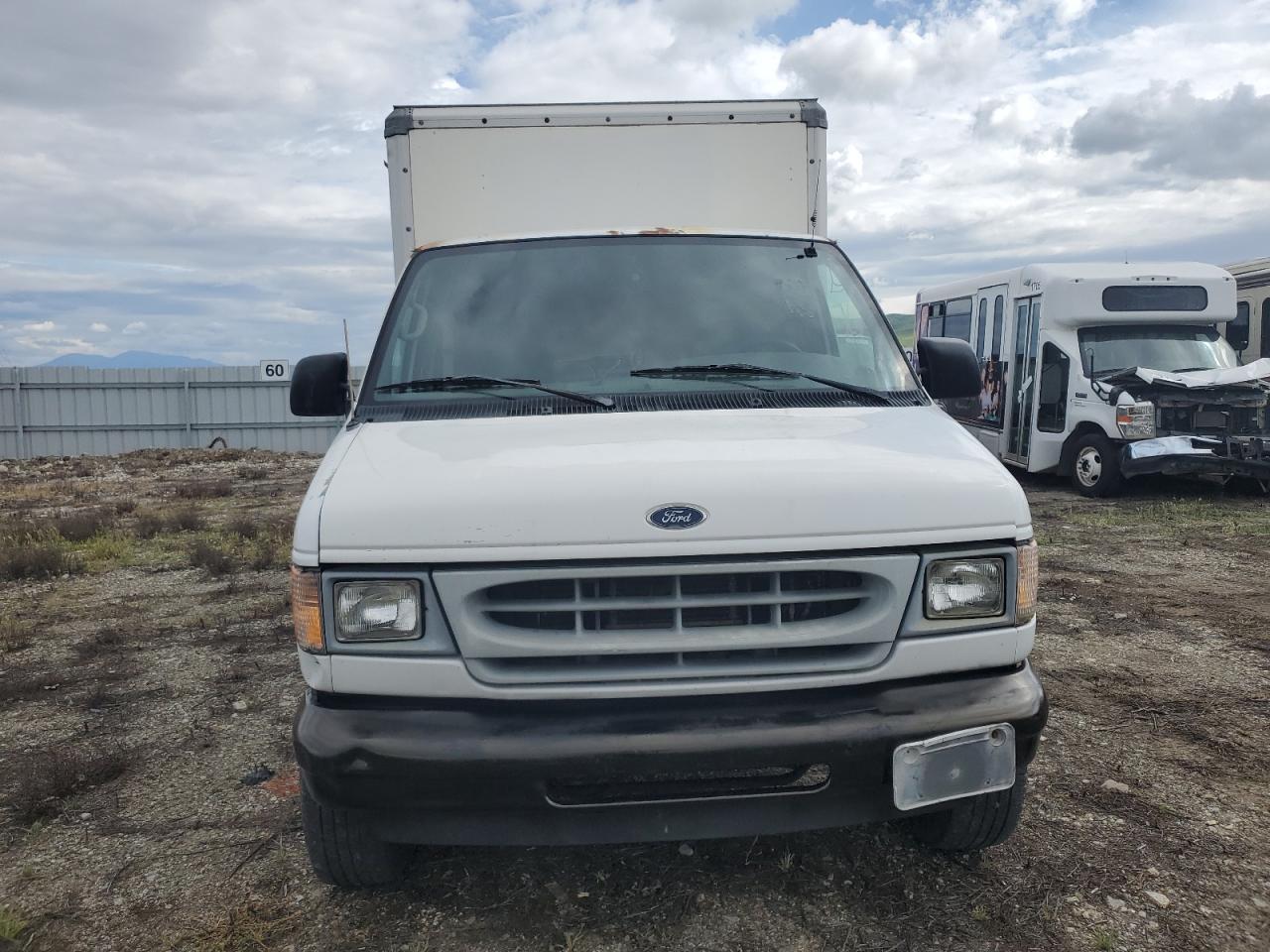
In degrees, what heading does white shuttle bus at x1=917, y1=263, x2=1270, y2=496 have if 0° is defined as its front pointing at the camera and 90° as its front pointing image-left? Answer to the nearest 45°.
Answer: approximately 315°

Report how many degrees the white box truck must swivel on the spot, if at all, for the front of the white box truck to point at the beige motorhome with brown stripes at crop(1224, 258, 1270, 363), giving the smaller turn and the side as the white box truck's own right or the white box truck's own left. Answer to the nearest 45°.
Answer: approximately 135° to the white box truck's own left

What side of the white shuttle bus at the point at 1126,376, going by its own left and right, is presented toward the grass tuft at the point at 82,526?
right

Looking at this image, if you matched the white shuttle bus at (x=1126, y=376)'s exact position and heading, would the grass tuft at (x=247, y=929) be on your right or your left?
on your right

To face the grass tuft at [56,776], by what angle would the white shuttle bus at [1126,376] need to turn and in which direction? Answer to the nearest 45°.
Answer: approximately 45° to its right

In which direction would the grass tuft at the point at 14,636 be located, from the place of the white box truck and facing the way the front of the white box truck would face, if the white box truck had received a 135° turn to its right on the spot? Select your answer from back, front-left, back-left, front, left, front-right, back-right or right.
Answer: front

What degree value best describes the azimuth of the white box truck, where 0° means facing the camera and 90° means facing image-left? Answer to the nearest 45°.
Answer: approximately 0°

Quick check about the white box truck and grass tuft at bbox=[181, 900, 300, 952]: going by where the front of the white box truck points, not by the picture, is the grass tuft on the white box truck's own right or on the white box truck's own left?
on the white box truck's own right

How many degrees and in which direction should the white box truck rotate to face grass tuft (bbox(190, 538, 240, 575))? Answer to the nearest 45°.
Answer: approximately 135° to its right
